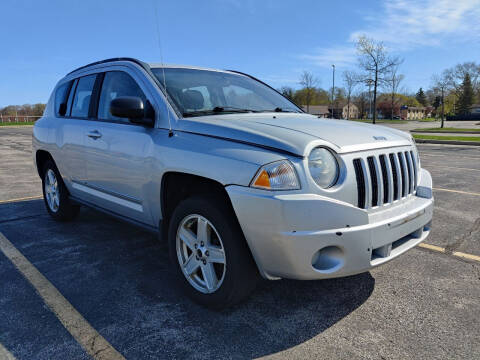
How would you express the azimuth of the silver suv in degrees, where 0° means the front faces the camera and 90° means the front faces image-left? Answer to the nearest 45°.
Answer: approximately 315°
